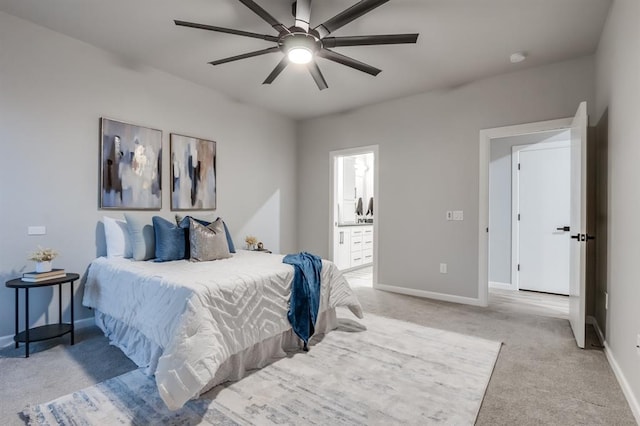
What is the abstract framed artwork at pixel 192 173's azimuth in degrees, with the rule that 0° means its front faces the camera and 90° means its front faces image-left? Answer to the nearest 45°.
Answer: approximately 315°

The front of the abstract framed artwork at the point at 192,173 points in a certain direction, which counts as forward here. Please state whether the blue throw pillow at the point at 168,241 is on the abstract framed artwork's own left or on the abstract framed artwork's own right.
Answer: on the abstract framed artwork's own right

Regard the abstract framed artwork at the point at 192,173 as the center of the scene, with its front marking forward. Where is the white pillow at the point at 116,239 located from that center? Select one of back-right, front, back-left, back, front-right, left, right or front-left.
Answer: right

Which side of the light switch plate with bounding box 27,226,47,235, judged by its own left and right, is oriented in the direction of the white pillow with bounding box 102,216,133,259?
left

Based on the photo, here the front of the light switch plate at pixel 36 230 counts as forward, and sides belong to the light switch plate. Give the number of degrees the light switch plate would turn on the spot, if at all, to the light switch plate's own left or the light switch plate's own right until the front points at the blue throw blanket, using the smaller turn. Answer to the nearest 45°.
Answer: approximately 45° to the light switch plate's own left

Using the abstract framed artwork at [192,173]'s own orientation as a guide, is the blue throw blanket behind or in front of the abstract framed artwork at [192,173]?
in front
